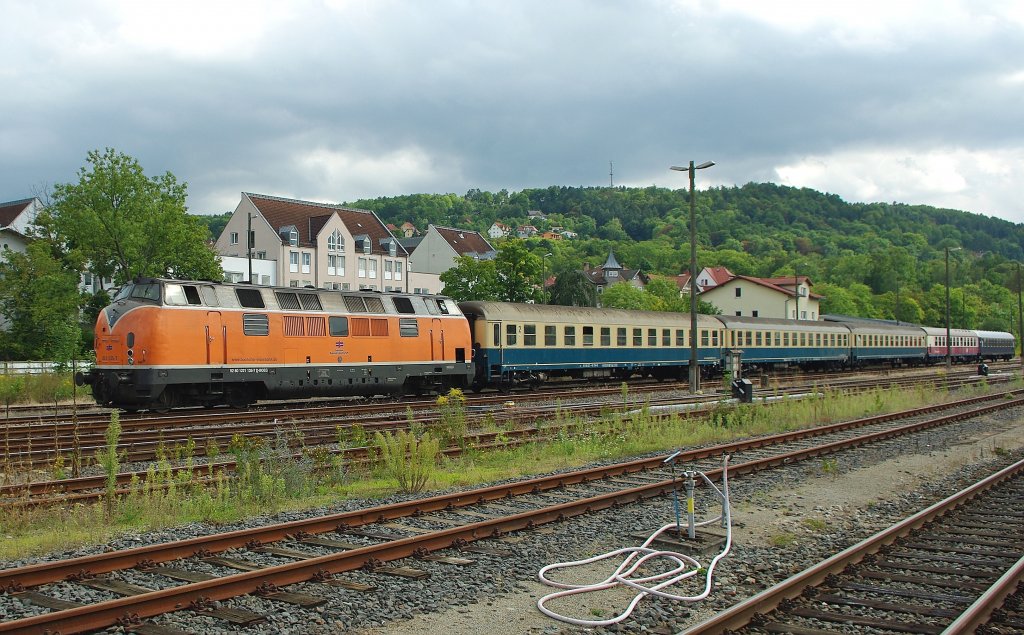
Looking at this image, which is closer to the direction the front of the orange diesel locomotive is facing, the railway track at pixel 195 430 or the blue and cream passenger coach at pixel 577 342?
the railway track

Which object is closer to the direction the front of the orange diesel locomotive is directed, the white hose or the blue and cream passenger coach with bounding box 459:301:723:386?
the white hose

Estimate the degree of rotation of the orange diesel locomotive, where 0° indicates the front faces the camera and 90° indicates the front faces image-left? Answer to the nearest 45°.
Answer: approximately 45°

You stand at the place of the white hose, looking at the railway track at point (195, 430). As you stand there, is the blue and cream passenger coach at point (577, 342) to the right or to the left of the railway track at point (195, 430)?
right

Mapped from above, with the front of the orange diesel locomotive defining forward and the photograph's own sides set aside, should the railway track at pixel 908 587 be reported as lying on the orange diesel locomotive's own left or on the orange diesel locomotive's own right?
on the orange diesel locomotive's own left

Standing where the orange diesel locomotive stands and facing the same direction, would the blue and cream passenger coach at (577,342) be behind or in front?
behind

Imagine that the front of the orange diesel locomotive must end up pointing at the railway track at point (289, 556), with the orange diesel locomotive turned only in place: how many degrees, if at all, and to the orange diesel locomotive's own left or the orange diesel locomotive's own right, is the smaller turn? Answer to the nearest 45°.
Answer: approximately 45° to the orange diesel locomotive's own left

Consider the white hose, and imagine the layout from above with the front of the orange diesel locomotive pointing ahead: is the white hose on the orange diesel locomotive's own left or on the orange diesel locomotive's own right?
on the orange diesel locomotive's own left
